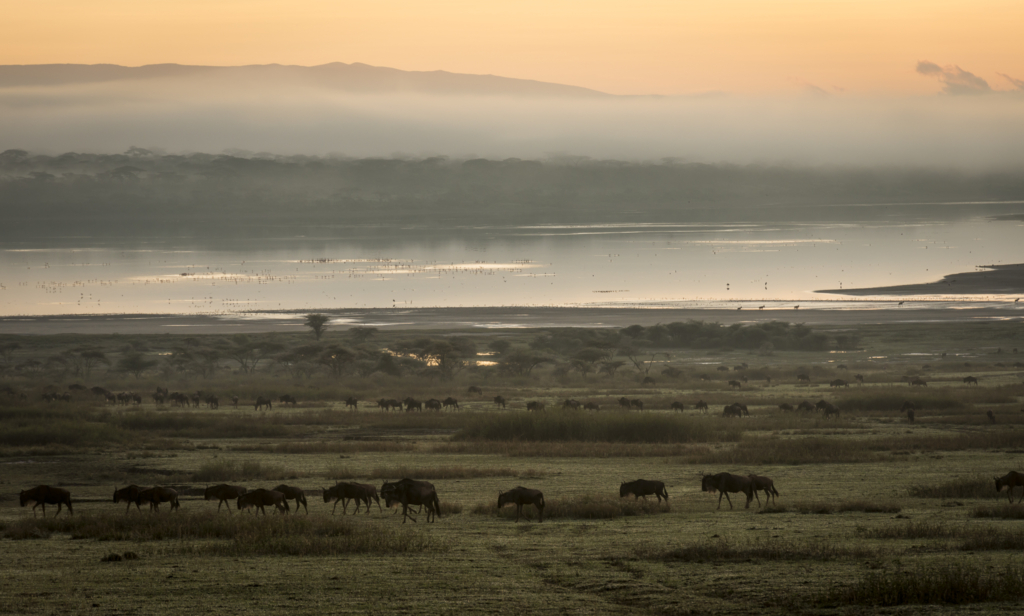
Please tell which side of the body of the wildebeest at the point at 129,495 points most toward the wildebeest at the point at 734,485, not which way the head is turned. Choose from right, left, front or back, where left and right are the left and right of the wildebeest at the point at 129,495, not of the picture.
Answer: back

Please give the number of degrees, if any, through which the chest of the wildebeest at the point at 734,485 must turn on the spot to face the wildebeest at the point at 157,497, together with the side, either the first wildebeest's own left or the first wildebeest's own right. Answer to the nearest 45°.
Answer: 0° — it already faces it

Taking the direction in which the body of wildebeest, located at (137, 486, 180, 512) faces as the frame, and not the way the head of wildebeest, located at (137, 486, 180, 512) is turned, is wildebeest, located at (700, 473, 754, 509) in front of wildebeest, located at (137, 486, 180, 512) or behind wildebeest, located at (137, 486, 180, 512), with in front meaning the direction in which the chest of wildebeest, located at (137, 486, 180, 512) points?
behind

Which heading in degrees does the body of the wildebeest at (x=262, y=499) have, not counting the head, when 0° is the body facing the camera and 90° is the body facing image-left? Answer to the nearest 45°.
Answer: approximately 90°

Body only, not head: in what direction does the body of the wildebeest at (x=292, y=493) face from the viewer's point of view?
to the viewer's left

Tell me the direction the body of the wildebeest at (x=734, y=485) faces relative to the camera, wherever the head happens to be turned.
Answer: to the viewer's left

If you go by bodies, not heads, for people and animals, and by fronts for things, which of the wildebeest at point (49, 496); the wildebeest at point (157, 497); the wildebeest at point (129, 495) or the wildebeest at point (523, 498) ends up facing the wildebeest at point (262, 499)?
the wildebeest at point (523, 498)

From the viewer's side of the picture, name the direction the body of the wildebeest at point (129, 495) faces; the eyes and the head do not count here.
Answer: to the viewer's left

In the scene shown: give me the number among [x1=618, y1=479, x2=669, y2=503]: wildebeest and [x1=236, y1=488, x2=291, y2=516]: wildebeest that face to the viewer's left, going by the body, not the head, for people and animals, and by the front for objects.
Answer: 2

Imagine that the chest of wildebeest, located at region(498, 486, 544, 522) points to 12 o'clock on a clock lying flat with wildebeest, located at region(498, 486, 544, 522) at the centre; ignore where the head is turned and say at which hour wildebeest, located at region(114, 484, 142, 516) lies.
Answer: wildebeest, located at region(114, 484, 142, 516) is roughly at 12 o'clock from wildebeest, located at region(498, 486, 544, 522).

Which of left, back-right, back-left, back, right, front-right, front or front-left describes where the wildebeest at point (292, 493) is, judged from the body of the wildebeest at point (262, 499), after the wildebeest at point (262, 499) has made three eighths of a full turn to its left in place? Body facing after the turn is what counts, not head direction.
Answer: left

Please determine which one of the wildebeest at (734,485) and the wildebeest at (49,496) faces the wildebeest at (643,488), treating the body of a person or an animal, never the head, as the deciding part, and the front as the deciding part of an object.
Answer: the wildebeest at (734,485)

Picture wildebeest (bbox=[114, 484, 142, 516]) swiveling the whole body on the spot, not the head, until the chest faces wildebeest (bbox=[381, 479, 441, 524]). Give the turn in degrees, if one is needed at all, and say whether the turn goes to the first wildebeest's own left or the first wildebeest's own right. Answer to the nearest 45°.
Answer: approximately 135° to the first wildebeest's own left

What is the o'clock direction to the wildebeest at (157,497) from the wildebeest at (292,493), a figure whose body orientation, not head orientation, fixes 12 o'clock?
the wildebeest at (157,497) is roughly at 12 o'clock from the wildebeest at (292,493).

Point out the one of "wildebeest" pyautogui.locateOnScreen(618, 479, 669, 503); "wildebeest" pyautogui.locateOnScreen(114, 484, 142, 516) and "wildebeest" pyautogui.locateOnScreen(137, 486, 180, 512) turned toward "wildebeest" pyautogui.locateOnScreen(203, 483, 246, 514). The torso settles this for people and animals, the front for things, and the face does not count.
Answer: "wildebeest" pyautogui.locateOnScreen(618, 479, 669, 503)

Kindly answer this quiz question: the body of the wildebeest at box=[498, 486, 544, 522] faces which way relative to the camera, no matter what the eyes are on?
to the viewer's left

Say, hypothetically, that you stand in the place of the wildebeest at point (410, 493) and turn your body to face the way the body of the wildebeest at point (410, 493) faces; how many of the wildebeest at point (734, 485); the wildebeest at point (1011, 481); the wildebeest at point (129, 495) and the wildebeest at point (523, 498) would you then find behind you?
3

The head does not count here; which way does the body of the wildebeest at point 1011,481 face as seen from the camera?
to the viewer's left
